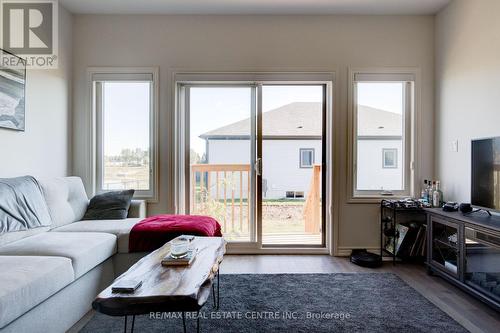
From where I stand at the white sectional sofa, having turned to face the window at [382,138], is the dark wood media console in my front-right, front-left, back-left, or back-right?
front-right

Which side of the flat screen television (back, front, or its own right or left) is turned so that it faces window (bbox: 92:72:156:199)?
front

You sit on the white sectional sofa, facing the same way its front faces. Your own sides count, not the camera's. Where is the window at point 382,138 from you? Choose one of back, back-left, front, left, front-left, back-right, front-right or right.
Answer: front-left

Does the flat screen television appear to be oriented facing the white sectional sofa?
yes

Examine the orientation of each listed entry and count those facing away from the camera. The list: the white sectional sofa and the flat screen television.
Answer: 0

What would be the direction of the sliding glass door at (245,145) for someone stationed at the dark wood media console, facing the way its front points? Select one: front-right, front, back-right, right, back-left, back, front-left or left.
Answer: front-right

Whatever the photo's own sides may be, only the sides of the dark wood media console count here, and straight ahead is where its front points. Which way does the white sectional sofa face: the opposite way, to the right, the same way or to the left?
the opposite way

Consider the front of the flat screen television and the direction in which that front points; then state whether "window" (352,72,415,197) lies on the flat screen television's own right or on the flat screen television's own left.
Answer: on the flat screen television's own right

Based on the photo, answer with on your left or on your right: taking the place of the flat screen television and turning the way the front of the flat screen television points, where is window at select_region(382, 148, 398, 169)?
on your right

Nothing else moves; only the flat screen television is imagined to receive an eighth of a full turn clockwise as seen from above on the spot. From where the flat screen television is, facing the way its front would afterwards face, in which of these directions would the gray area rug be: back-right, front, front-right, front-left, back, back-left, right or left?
front-left

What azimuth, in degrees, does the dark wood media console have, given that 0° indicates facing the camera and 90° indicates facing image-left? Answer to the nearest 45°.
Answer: approximately 45°

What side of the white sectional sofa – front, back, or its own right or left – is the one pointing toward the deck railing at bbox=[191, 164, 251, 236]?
left

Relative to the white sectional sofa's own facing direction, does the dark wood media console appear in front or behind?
in front

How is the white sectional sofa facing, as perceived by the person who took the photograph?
facing the viewer and to the right of the viewer

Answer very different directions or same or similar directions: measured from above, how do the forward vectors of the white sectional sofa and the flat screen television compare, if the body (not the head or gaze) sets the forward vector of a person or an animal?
very different directions

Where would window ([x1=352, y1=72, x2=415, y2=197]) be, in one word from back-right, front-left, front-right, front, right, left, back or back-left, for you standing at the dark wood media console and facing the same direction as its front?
right

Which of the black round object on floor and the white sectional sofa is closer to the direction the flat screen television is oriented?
the white sectional sofa
